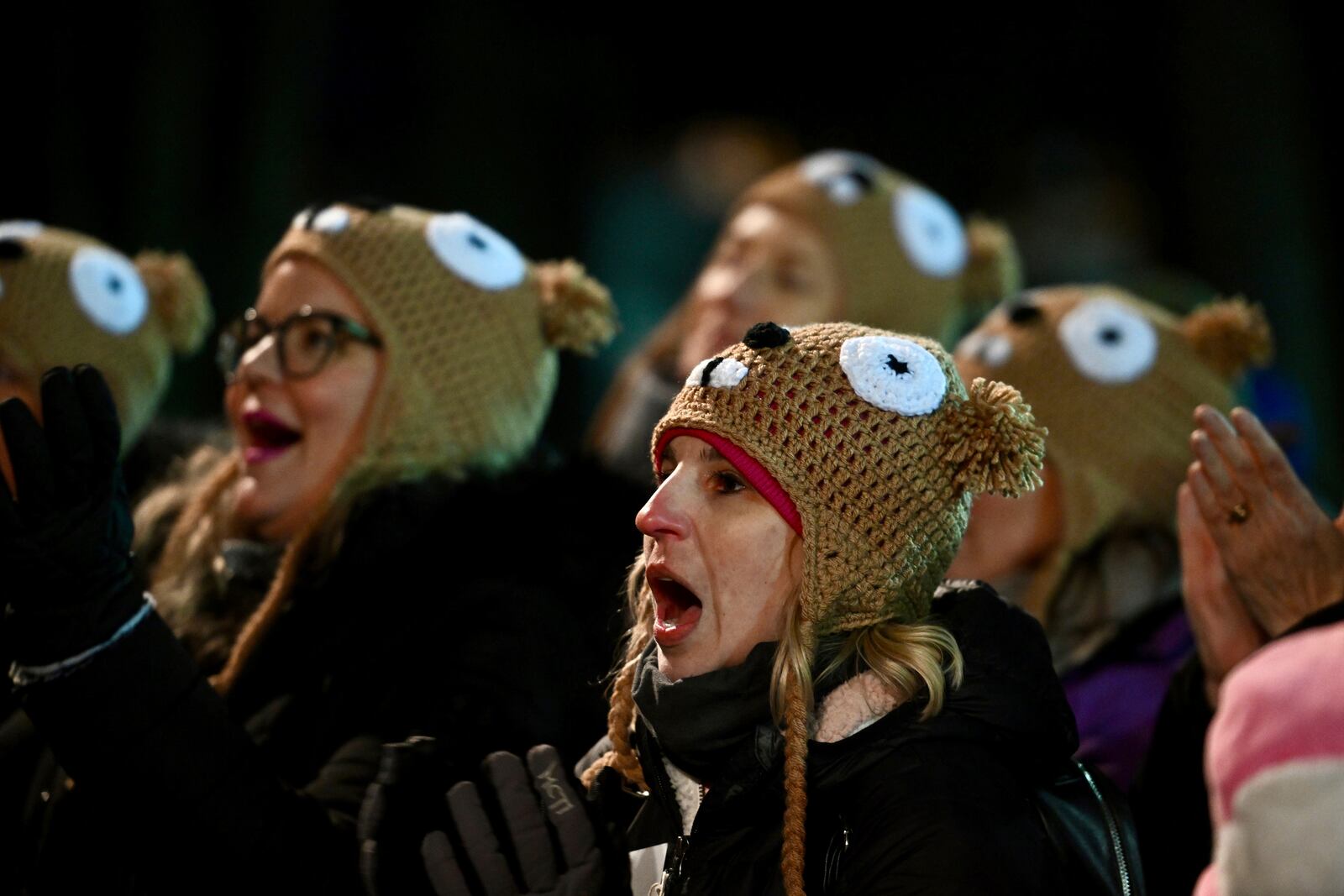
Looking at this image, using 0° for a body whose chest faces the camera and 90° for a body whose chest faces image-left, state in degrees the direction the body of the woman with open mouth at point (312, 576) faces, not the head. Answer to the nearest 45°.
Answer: approximately 45°

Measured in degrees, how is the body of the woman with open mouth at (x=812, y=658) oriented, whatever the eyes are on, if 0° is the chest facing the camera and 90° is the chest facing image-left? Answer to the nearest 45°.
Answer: approximately 45°

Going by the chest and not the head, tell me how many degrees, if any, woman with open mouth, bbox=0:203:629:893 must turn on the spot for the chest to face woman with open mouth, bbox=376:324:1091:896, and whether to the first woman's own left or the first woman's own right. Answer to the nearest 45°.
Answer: approximately 90° to the first woman's own left

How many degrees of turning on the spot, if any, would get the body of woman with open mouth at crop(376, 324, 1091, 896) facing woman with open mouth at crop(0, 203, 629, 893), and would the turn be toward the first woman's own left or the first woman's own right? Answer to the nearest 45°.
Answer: approximately 90° to the first woman's own right
